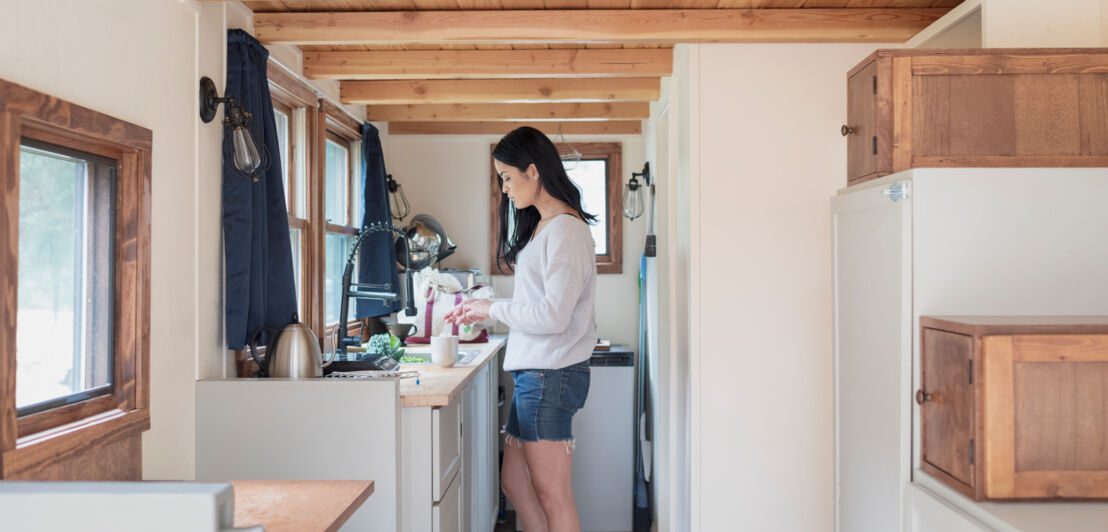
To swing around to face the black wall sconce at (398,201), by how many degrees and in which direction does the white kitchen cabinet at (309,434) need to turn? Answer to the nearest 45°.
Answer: approximately 90° to its left

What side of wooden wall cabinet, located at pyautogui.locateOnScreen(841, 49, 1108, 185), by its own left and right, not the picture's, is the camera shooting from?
left

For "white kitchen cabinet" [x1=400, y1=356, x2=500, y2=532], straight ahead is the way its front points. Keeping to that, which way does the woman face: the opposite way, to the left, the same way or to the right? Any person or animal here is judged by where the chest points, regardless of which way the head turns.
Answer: the opposite way

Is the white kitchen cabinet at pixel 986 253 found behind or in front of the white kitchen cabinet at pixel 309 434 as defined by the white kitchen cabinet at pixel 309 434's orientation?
in front

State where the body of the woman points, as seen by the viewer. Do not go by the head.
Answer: to the viewer's left

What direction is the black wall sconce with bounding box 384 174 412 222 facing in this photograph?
to the viewer's right

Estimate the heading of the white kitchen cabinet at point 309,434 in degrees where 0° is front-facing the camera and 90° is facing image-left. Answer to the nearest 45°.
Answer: approximately 270°

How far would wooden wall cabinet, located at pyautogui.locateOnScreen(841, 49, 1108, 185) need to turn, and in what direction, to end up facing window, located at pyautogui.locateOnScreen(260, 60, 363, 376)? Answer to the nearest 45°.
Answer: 0° — it already faces it

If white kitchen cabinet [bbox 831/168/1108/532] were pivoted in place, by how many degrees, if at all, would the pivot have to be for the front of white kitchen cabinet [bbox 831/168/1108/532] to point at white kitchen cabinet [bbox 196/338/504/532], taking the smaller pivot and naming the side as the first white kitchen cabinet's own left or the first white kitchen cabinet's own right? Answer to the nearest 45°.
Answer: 0° — it already faces it

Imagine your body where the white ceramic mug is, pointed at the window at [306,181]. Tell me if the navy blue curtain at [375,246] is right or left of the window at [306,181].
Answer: right

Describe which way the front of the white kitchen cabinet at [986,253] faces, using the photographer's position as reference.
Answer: facing to the left of the viewer

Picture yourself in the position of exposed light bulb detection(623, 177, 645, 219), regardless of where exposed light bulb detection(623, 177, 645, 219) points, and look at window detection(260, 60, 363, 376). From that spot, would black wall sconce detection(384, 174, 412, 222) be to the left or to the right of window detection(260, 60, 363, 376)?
right
